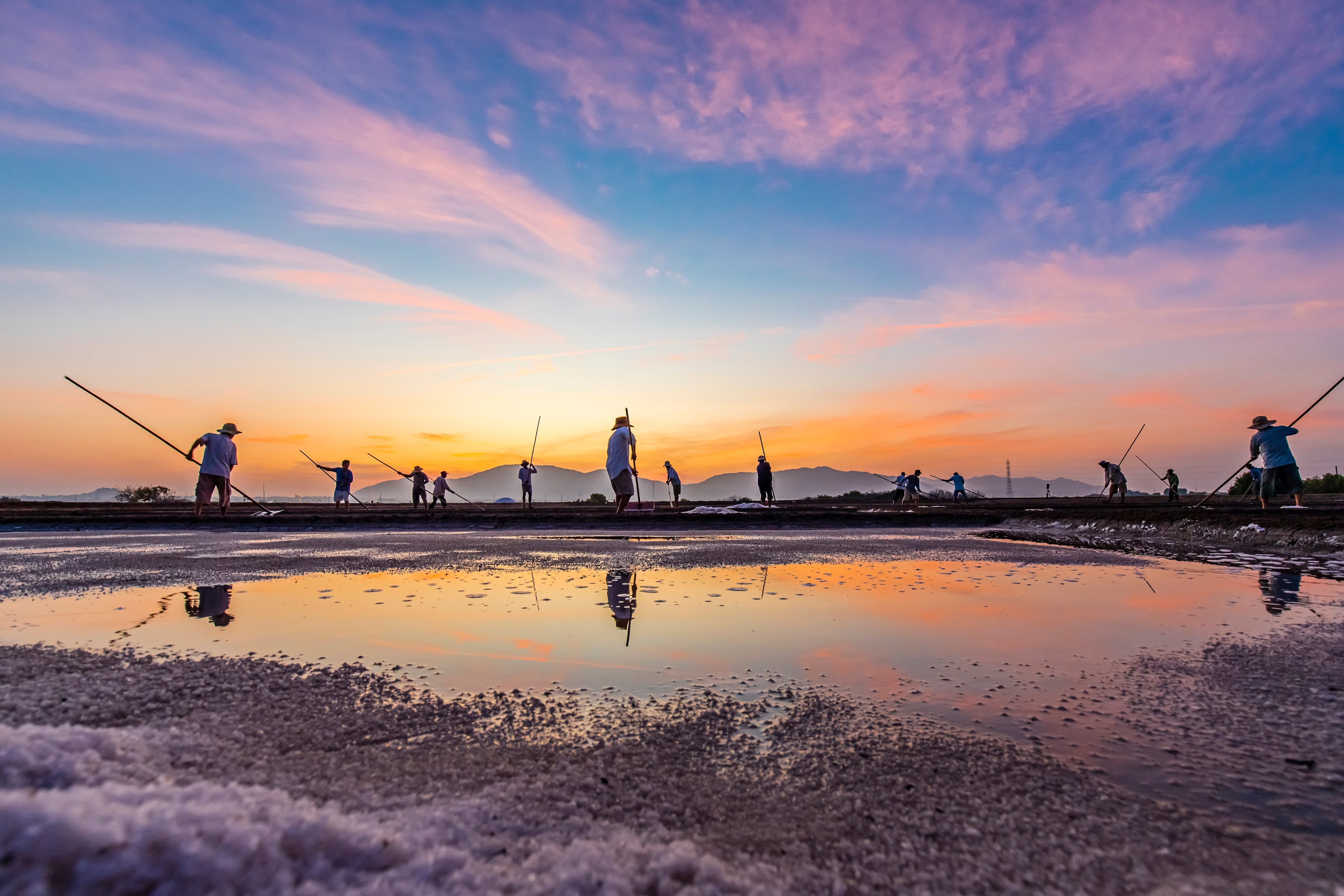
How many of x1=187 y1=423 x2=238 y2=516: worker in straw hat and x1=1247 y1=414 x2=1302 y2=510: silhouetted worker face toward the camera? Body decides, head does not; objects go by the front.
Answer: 0

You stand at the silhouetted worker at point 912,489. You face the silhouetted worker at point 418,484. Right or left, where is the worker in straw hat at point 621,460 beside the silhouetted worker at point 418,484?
left

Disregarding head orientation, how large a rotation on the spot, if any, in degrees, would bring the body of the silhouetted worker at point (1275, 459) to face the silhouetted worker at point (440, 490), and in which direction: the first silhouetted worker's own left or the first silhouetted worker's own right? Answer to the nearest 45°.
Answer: approximately 45° to the first silhouetted worker's own left

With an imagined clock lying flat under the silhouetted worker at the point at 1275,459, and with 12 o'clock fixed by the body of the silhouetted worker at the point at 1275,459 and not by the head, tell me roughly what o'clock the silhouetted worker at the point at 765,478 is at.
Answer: the silhouetted worker at the point at 765,478 is roughly at 11 o'clock from the silhouetted worker at the point at 1275,459.

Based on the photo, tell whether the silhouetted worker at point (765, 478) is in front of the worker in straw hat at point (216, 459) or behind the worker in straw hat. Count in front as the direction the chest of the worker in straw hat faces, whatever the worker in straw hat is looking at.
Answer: in front

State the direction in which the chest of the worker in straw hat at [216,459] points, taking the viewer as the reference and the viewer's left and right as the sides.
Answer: facing away from the viewer and to the right of the viewer

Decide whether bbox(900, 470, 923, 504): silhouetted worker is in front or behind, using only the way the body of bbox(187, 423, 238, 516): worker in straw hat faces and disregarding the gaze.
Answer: in front

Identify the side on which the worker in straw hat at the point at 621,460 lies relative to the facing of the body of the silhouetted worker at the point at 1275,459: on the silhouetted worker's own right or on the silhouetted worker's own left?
on the silhouetted worker's own left

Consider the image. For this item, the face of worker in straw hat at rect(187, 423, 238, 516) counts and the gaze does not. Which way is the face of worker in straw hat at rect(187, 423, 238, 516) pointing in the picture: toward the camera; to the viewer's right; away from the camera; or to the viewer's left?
to the viewer's right

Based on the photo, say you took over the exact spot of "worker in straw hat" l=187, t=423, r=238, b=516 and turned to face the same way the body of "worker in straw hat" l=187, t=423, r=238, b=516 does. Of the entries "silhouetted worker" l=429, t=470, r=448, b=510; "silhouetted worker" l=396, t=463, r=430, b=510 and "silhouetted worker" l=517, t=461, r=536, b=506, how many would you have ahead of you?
3

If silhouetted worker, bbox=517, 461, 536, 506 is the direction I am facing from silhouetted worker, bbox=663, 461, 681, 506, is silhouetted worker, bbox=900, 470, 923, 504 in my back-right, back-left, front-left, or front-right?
back-right

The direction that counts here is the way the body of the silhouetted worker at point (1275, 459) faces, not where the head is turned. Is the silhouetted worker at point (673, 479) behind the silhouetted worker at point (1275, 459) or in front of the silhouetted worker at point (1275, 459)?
in front

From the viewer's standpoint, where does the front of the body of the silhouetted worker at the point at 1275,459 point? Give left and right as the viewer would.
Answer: facing away from the viewer and to the left of the viewer
